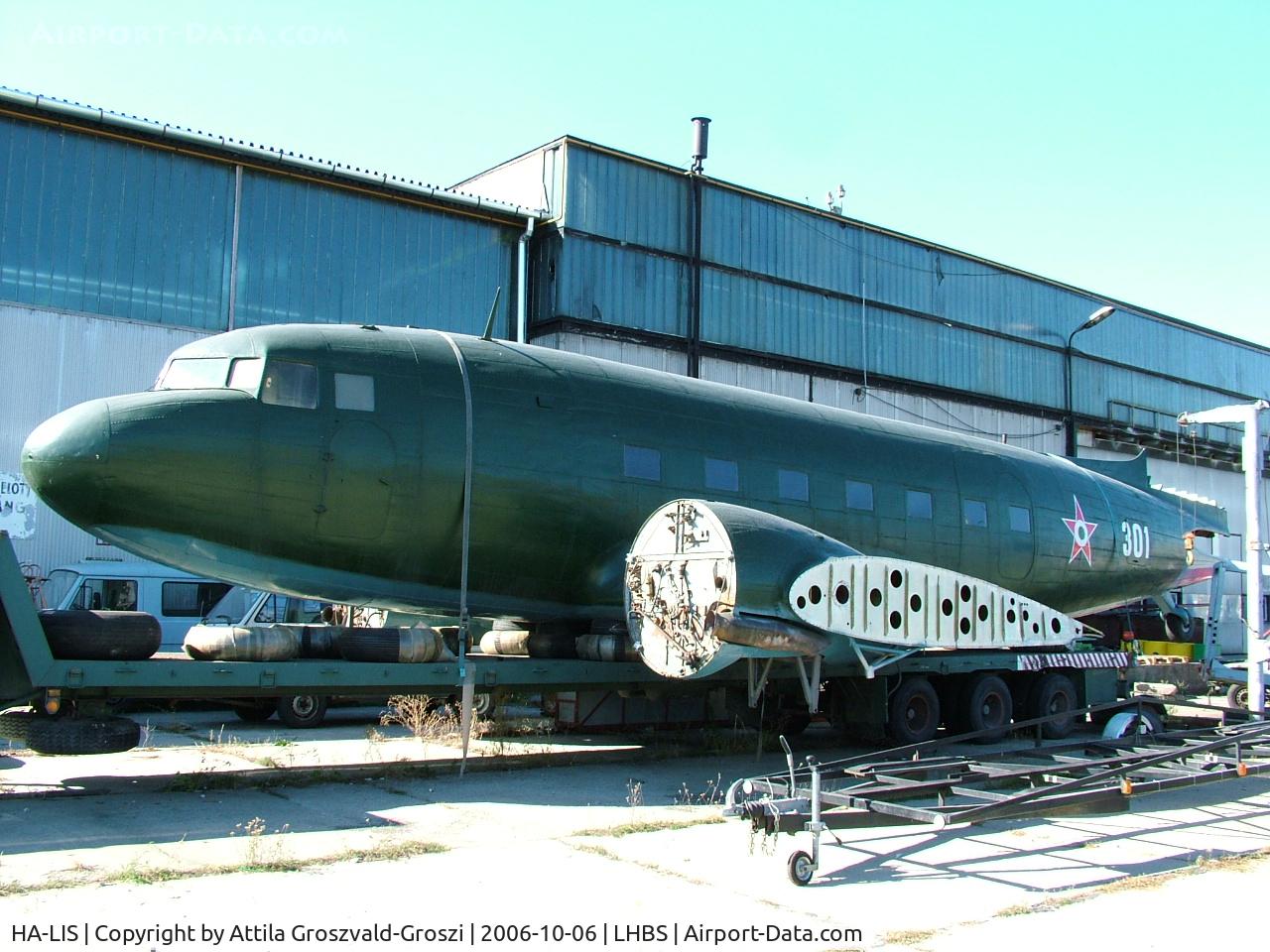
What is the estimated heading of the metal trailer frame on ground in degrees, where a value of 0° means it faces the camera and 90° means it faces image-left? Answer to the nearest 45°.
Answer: approximately 45°

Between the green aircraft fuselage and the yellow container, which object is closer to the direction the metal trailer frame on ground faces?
the green aircraft fuselage

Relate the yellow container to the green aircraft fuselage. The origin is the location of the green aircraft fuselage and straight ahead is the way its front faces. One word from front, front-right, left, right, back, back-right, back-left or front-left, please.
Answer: back

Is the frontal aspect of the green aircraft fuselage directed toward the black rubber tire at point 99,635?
yes

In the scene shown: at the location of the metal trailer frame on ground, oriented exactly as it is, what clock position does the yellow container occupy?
The yellow container is roughly at 5 o'clock from the metal trailer frame on ground.

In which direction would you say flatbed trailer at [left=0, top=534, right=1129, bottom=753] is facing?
to the viewer's left

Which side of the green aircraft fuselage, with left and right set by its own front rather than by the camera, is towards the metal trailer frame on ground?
left

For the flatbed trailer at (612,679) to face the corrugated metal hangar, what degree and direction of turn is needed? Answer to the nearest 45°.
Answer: approximately 90° to its right

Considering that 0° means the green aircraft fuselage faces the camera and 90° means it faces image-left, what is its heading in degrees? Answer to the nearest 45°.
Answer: approximately 45°

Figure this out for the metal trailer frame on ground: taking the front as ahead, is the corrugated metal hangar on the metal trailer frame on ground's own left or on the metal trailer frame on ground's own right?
on the metal trailer frame on ground's own right
